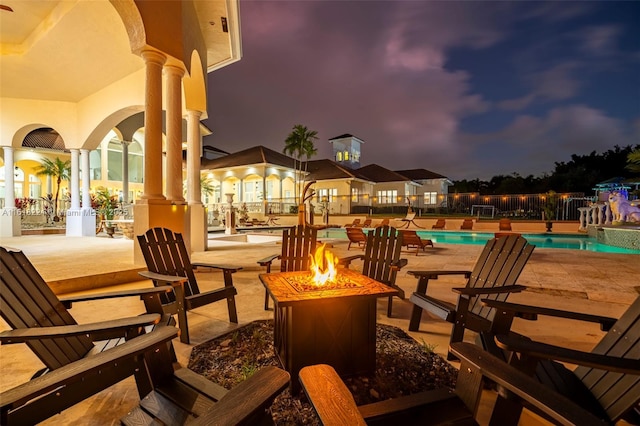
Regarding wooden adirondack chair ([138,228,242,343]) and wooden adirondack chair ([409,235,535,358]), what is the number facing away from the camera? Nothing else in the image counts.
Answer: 0

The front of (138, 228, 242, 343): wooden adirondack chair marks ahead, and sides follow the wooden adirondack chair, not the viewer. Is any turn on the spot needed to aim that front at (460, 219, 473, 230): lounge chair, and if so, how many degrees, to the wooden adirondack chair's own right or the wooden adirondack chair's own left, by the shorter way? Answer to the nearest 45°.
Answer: approximately 90° to the wooden adirondack chair's own left

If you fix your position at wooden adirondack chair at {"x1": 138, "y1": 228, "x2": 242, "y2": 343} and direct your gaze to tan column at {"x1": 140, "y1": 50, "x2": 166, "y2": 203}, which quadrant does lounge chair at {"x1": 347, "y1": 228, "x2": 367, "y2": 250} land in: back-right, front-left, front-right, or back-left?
front-right

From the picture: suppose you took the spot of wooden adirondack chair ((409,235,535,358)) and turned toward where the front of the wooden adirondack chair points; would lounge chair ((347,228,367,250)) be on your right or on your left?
on your right

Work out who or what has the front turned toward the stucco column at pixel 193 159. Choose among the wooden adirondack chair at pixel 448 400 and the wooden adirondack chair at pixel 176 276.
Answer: the wooden adirondack chair at pixel 448 400

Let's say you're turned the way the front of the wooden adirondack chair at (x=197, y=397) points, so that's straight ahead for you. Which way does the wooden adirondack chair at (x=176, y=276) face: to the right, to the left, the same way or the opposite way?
to the right

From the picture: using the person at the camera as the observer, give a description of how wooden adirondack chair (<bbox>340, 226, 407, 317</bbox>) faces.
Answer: facing the viewer and to the left of the viewer

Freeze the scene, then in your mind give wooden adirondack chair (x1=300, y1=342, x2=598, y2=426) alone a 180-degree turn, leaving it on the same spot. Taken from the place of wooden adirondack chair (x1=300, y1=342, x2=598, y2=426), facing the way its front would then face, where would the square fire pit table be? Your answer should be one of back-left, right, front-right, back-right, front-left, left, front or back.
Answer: back

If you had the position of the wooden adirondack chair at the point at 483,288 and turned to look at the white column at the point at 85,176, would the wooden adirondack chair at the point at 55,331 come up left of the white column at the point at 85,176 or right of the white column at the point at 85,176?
left

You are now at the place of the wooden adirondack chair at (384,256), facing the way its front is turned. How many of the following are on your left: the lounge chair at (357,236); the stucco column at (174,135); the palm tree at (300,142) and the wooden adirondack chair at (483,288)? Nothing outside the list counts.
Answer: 1

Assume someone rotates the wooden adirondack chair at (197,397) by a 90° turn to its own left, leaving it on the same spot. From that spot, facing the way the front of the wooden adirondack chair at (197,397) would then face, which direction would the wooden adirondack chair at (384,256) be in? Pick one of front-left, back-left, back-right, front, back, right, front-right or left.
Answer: right

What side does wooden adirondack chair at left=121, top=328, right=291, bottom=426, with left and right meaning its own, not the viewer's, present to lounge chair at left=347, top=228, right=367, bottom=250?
front

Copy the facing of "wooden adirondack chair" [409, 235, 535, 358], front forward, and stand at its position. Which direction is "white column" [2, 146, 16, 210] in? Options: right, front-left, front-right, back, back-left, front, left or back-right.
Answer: front-right

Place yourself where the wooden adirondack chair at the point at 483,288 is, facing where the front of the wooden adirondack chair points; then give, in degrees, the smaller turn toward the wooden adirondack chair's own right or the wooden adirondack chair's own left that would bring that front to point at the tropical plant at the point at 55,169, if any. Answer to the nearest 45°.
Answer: approximately 45° to the wooden adirondack chair's own right

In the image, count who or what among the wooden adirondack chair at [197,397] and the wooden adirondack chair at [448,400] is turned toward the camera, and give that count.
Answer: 0

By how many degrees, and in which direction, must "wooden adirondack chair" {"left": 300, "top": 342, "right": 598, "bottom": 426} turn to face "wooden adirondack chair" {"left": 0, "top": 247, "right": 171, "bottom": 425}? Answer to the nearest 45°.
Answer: approximately 45° to its left

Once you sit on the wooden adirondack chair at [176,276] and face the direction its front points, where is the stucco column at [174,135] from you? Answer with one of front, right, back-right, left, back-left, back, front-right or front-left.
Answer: back-left

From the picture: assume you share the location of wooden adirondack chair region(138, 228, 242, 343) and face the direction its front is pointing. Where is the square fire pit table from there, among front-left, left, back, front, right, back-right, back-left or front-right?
front

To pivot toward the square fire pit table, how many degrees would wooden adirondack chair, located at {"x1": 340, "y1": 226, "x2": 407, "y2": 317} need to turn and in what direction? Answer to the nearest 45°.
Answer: approximately 45° to its left

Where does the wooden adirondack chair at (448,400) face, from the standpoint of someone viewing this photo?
facing away from the viewer and to the left of the viewer
